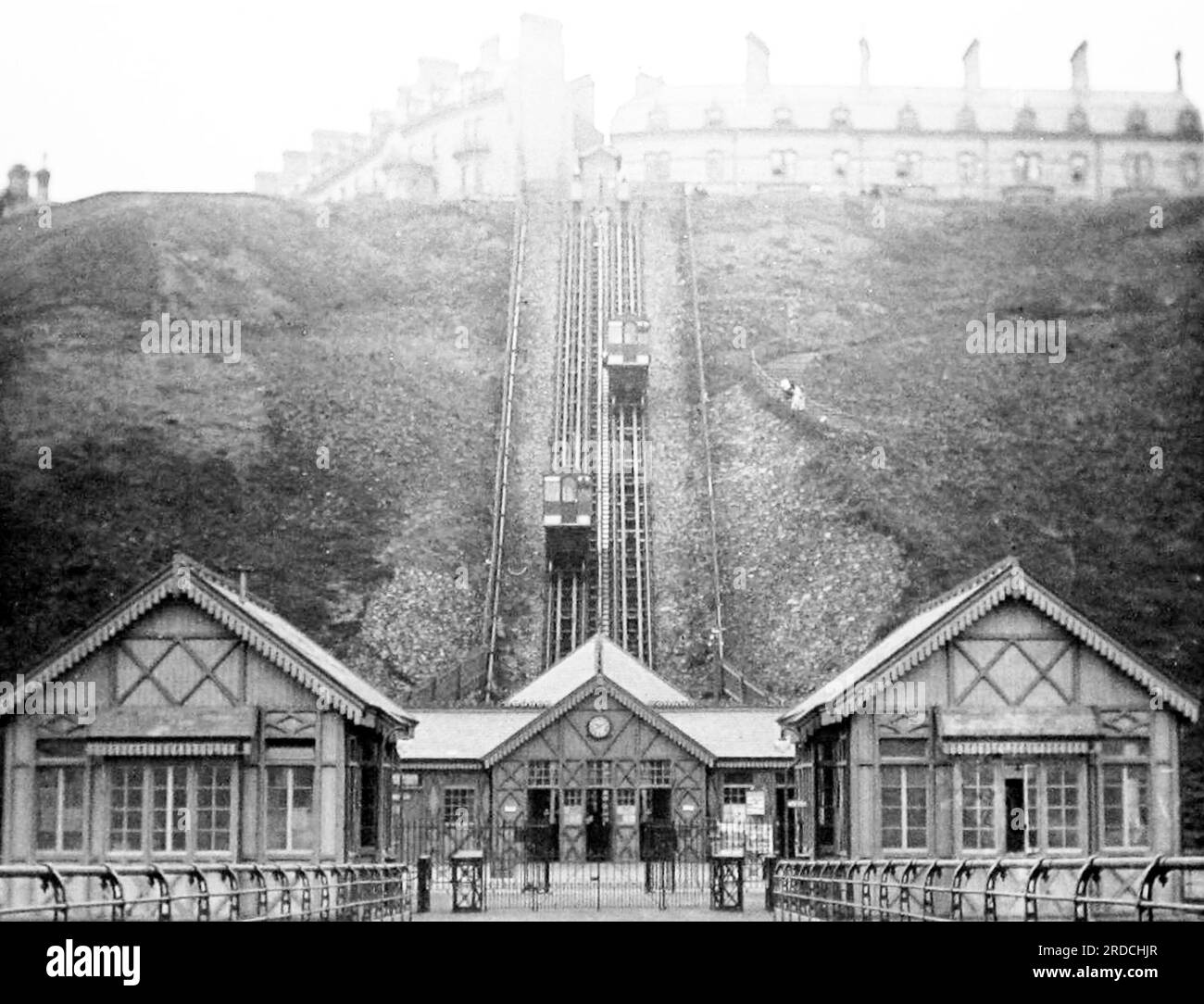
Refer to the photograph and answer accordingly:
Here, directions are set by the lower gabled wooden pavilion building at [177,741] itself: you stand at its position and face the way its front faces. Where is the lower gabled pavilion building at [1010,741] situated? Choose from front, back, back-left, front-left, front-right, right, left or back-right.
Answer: left

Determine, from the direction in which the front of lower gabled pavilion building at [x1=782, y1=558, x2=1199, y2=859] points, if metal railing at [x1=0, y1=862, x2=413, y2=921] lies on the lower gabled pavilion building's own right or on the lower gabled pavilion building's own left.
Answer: on the lower gabled pavilion building's own right

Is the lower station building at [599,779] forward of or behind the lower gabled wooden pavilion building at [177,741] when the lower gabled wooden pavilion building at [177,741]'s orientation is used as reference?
behind

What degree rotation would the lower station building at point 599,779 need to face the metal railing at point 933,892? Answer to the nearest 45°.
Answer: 0° — it already faces it

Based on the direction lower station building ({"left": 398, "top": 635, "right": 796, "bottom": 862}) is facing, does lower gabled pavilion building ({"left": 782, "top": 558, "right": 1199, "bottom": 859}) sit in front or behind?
in front

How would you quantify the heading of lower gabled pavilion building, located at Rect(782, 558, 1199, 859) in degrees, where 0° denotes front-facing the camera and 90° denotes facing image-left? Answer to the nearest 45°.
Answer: approximately 0°

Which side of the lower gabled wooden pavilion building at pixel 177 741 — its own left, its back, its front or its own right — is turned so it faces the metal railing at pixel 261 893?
front
